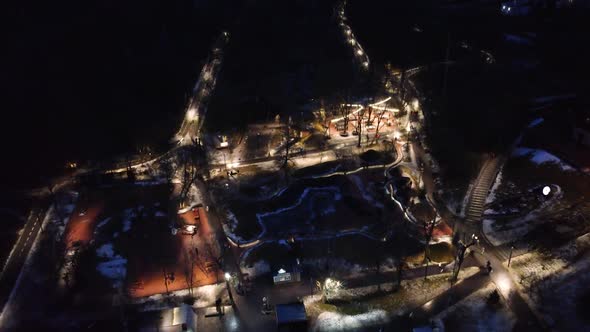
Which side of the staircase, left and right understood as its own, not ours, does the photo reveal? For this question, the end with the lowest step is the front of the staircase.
front

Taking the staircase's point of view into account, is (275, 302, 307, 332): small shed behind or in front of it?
in front

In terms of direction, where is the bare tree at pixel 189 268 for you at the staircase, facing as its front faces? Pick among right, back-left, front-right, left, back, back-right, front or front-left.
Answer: front-right

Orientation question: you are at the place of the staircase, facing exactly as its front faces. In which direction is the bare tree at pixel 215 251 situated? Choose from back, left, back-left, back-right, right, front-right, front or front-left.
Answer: front-right

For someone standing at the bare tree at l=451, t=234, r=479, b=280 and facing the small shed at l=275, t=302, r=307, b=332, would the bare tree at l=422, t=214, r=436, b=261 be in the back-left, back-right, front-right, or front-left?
front-right

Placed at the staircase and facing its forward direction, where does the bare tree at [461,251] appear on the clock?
The bare tree is roughly at 1 o'clock from the staircase.
